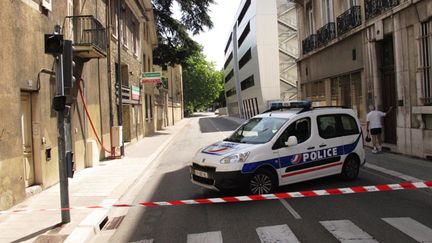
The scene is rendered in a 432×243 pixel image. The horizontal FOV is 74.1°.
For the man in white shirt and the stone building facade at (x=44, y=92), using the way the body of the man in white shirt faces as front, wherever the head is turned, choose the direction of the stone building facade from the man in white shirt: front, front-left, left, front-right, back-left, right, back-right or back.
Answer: back-left

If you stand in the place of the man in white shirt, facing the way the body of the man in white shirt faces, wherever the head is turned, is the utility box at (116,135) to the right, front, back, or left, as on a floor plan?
left

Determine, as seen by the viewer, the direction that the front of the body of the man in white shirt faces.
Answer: away from the camera

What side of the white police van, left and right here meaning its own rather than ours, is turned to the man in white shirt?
back

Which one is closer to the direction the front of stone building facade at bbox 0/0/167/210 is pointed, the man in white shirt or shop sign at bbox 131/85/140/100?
the man in white shirt

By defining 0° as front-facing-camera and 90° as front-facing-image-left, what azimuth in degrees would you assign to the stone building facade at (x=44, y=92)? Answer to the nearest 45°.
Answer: approximately 315°

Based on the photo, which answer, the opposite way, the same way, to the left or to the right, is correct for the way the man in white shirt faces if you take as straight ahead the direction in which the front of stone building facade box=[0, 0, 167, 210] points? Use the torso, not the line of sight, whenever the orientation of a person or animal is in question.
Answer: to the left
